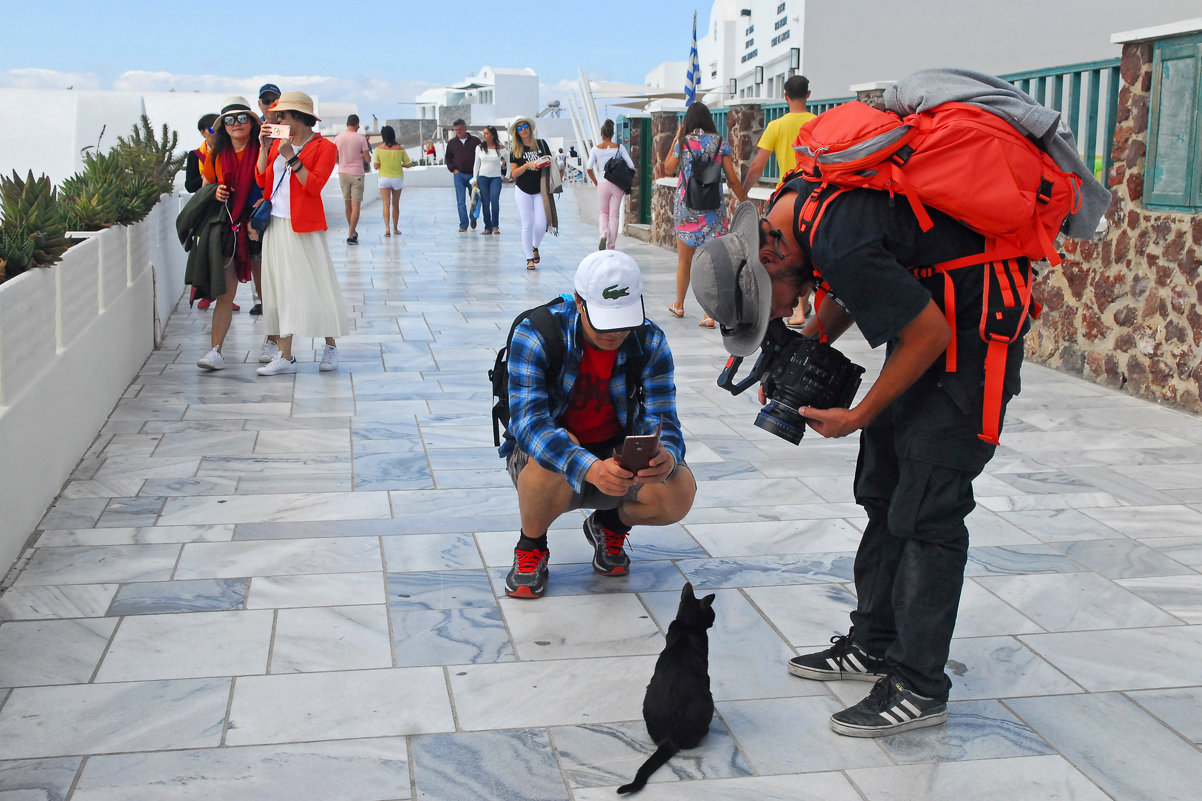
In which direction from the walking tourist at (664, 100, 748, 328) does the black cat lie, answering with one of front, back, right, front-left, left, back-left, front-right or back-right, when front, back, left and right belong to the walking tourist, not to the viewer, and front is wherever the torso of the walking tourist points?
back

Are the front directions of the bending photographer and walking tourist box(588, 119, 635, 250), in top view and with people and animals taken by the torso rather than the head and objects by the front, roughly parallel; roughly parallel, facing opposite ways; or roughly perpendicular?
roughly perpendicular

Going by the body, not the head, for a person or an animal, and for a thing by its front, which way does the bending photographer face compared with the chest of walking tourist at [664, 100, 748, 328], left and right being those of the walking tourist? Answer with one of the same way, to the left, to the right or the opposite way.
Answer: to the left

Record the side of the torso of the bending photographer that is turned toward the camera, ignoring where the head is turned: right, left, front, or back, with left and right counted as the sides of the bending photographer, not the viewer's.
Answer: left

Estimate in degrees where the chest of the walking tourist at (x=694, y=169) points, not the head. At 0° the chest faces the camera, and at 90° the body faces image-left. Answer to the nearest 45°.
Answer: approximately 180°

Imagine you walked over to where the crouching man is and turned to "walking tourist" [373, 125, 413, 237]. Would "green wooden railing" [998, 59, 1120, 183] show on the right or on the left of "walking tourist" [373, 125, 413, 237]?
right

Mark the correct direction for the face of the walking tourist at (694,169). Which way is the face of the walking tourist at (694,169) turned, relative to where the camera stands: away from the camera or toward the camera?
away from the camera
